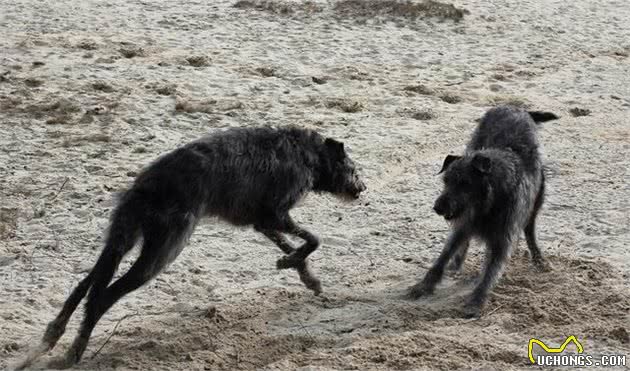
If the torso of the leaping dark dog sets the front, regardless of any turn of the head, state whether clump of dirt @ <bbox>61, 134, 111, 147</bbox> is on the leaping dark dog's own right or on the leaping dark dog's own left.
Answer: on the leaping dark dog's own left

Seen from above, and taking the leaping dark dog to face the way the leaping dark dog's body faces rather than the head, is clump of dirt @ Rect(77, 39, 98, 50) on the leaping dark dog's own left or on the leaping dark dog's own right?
on the leaping dark dog's own left

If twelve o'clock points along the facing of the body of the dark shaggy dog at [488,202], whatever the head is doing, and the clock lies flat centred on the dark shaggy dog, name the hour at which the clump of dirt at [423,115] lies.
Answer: The clump of dirt is roughly at 4 o'clock from the dark shaggy dog.

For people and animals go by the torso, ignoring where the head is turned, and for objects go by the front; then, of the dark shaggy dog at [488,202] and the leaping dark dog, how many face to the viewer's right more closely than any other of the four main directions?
1

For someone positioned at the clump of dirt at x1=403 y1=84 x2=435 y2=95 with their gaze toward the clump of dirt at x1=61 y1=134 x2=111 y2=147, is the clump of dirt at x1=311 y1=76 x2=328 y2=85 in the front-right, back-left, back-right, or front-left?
front-right

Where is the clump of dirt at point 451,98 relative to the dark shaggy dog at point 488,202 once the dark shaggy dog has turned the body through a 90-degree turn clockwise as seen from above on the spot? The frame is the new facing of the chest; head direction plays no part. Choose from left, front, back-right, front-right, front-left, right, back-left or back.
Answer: front-right

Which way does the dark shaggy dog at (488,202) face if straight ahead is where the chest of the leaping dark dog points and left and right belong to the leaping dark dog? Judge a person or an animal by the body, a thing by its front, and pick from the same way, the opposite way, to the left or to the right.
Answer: the opposite way

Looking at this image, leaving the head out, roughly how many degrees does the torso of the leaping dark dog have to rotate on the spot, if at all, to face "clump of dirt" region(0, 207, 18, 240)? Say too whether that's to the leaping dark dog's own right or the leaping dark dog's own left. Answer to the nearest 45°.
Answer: approximately 135° to the leaping dark dog's own left

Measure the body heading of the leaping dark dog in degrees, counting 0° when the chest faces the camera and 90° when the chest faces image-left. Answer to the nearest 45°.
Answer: approximately 270°

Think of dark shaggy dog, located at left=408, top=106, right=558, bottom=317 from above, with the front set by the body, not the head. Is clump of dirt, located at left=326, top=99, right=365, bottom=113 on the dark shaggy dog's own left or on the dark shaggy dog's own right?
on the dark shaggy dog's own right

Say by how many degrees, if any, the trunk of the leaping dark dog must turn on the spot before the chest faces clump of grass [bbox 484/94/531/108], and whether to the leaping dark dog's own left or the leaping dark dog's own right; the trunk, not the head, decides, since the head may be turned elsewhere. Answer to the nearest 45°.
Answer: approximately 45° to the leaping dark dog's own left
